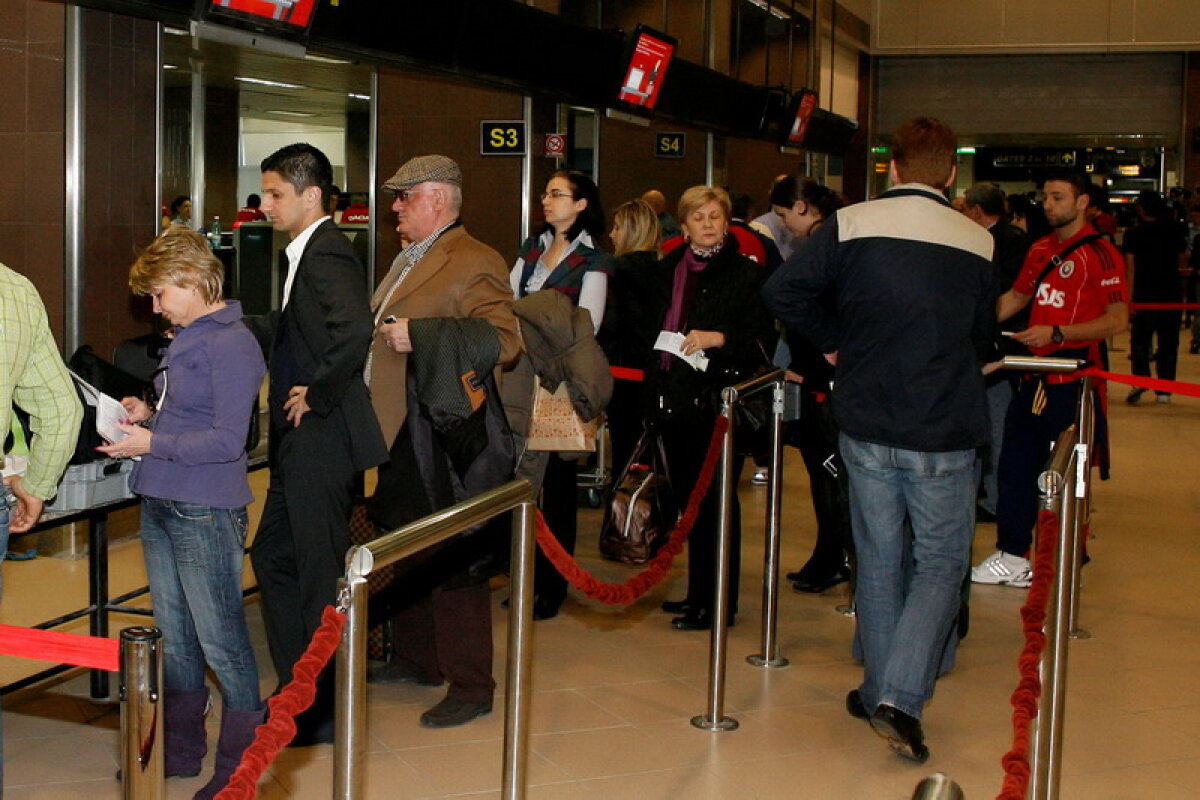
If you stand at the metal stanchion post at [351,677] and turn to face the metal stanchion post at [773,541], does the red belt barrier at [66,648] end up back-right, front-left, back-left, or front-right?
back-left

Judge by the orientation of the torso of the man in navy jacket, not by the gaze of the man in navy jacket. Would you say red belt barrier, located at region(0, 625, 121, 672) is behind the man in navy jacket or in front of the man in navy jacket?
behind

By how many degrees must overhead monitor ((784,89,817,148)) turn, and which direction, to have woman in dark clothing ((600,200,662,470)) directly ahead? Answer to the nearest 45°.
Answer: approximately 45° to its right

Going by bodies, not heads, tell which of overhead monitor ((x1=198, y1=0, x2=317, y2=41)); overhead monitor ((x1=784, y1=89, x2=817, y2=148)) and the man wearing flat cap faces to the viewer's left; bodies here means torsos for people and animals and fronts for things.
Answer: the man wearing flat cap

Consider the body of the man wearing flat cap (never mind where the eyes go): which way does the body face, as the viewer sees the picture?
to the viewer's left

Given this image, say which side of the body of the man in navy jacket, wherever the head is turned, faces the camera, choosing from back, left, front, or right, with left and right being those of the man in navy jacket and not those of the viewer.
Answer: back

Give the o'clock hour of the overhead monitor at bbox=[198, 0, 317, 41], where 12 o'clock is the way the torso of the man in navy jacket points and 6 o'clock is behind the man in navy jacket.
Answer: The overhead monitor is roughly at 10 o'clock from the man in navy jacket.

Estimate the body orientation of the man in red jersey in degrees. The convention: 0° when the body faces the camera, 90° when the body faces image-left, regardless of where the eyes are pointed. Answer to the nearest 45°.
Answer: approximately 45°

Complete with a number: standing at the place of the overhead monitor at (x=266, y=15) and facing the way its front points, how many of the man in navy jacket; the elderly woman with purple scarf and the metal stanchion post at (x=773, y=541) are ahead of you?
3

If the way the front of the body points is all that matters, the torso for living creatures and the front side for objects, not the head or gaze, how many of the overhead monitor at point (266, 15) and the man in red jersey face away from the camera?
0

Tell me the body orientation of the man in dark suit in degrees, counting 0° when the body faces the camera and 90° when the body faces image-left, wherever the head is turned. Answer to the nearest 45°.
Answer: approximately 90°

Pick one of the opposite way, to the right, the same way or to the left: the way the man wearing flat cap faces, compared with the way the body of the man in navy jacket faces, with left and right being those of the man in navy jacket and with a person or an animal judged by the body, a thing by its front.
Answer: to the left
